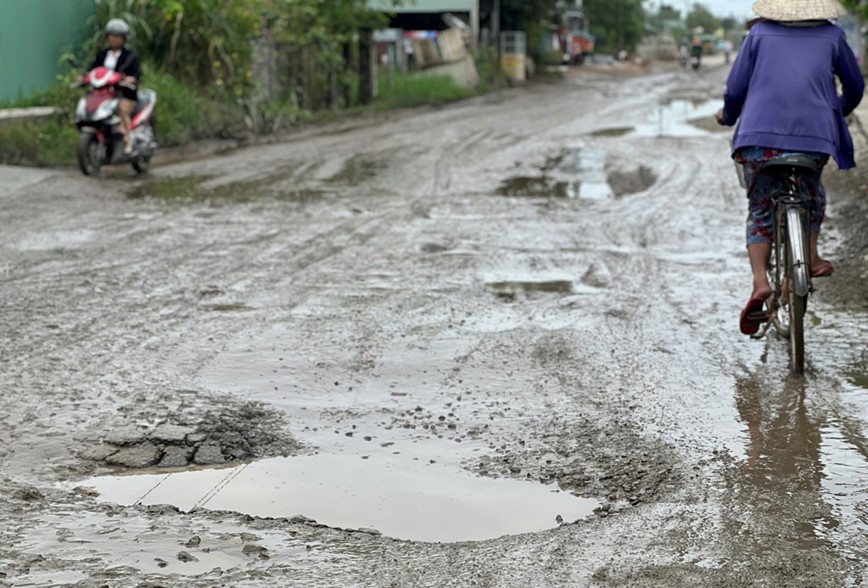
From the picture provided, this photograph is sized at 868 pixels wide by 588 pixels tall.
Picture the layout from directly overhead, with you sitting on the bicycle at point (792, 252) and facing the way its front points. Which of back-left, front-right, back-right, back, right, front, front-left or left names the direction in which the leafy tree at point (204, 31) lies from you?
front-left

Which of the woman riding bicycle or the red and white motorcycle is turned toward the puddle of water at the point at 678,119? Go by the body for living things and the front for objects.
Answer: the woman riding bicycle

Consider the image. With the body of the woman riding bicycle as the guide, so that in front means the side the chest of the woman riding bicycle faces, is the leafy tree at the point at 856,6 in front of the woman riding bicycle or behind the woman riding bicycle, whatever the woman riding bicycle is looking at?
in front

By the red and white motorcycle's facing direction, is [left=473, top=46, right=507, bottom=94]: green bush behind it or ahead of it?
behind

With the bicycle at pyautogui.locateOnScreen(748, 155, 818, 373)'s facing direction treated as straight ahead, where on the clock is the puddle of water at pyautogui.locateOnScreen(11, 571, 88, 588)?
The puddle of water is roughly at 7 o'clock from the bicycle.

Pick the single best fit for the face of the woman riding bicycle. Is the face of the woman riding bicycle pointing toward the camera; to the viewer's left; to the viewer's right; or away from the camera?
away from the camera

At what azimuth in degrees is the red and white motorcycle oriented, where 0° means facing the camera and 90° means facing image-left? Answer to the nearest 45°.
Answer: approximately 45°

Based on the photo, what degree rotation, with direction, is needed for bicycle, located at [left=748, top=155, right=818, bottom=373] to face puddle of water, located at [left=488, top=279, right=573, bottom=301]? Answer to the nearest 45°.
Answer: approximately 45° to its left

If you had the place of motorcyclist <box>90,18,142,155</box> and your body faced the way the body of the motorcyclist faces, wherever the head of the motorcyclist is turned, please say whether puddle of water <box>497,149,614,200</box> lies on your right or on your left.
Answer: on your left

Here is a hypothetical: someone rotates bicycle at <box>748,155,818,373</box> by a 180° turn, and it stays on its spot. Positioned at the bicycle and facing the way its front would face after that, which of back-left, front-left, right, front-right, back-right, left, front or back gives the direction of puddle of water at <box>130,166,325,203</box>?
back-right

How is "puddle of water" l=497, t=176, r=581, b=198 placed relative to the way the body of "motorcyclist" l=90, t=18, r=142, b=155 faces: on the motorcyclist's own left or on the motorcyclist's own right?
on the motorcyclist's own left

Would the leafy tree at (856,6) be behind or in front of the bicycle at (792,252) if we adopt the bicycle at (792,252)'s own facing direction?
in front

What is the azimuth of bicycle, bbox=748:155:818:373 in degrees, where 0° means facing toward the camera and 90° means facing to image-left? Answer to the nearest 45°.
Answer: approximately 180°

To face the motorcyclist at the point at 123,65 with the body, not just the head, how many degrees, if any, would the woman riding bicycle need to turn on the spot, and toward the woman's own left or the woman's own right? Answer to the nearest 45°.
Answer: approximately 45° to the woman's own left

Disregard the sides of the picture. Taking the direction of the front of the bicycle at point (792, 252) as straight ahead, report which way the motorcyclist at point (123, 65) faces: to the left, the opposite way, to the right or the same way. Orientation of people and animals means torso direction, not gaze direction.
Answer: the opposite way

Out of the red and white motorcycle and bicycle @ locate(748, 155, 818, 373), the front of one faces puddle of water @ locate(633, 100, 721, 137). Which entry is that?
the bicycle

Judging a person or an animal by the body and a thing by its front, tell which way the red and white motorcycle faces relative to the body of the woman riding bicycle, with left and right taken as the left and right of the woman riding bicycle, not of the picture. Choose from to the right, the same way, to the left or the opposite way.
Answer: the opposite way

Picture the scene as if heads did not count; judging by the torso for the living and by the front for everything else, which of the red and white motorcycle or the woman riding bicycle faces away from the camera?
the woman riding bicycle

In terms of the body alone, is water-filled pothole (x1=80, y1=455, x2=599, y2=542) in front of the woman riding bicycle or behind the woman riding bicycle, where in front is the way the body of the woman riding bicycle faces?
behind

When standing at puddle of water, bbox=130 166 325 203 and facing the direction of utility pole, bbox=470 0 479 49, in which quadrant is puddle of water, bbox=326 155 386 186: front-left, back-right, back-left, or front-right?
front-right
